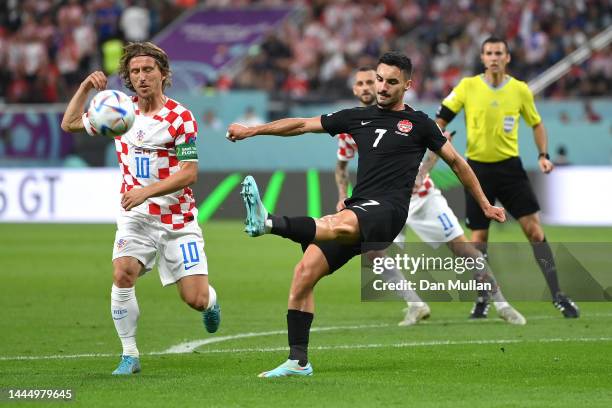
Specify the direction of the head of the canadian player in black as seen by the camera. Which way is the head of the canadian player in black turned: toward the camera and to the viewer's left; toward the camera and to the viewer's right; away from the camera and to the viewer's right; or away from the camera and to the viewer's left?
toward the camera and to the viewer's left

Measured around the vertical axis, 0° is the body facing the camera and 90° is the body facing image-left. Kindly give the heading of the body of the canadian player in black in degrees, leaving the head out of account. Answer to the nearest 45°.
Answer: approximately 45°

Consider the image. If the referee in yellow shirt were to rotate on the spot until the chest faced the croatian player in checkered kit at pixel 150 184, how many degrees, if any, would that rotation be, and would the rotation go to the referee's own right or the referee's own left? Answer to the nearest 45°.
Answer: approximately 45° to the referee's own right

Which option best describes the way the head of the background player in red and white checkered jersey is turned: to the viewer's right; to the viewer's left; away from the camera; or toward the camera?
toward the camera

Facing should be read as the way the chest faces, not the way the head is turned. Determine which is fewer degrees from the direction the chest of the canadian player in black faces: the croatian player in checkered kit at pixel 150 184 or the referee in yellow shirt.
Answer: the croatian player in checkered kit

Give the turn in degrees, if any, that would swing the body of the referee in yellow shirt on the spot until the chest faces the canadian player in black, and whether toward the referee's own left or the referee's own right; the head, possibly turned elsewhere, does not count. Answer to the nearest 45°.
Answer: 0° — they already face them

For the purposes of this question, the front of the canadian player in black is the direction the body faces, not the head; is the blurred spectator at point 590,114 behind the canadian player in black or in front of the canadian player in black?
behind

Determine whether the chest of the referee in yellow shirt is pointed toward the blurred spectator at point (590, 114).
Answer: no

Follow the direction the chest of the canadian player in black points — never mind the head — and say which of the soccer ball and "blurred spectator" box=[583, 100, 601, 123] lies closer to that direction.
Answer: the soccer ball

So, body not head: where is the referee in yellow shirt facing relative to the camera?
toward the camera

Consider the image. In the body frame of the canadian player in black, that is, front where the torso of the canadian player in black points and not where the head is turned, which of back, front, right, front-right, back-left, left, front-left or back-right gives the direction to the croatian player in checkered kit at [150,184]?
front-right

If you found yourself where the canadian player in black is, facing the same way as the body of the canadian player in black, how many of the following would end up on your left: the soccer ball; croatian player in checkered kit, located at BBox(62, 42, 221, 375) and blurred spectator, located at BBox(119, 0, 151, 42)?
0

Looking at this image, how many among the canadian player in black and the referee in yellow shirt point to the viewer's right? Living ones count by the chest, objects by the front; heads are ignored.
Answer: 0

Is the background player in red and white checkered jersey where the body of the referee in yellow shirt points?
no
